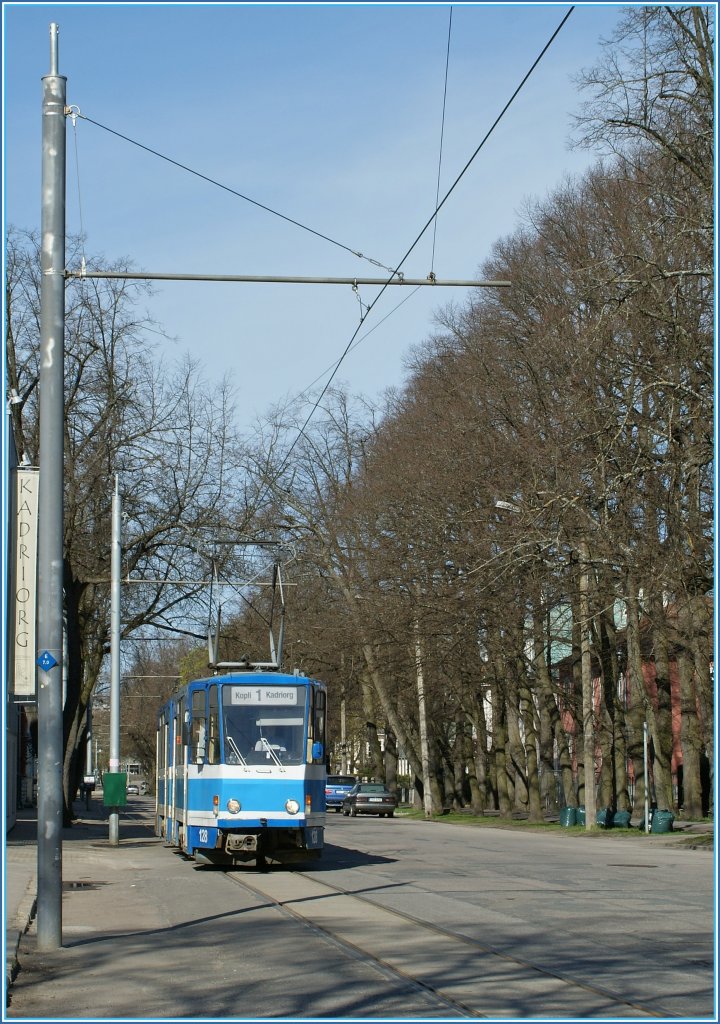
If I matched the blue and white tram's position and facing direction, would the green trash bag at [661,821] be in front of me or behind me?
behind

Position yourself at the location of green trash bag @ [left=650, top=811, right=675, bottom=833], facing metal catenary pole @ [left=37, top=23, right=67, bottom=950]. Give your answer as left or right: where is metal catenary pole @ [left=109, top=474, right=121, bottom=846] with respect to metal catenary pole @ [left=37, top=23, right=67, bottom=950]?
right

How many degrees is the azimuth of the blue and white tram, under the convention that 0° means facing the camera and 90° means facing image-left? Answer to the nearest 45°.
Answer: approximately 0°
